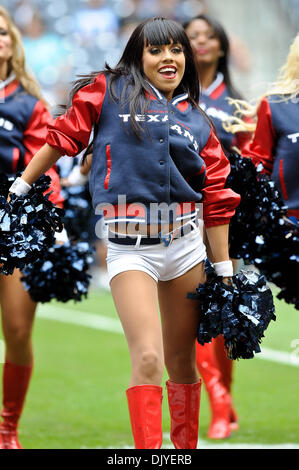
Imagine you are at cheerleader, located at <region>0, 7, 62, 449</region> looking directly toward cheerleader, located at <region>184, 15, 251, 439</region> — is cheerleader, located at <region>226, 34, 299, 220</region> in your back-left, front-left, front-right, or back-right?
front-right

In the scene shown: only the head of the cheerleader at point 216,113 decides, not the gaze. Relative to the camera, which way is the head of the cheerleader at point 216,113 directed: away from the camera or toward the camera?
toward the camera

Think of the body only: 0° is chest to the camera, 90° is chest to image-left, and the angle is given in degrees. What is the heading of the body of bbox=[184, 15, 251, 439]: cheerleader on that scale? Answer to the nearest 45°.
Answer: approximately 45°

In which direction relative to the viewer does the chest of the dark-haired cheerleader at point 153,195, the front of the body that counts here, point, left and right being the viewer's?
facing the viewer

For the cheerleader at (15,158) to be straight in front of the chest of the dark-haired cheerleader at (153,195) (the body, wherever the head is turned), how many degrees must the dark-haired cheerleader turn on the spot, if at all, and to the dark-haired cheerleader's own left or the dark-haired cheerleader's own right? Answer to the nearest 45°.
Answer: approximately 135° to the dark-haired cheerleader's own right

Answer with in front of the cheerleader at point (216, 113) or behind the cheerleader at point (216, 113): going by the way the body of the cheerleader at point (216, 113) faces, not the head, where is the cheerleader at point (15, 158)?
in front

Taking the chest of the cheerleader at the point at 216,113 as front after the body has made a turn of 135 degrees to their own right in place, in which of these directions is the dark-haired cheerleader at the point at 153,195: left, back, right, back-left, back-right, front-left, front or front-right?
back

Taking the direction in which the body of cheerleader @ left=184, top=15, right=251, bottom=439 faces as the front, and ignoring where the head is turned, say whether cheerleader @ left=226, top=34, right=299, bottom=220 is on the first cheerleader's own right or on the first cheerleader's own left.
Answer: on the first cheerleader's own left
